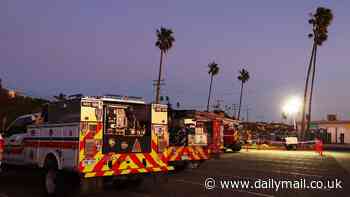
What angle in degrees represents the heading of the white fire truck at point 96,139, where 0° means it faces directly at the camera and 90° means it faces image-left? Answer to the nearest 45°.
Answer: approximately 135°

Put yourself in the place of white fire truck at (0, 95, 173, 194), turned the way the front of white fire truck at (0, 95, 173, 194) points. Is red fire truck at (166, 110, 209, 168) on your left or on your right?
on your right

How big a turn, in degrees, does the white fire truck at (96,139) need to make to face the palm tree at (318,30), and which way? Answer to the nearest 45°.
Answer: approximately 90° to its right
